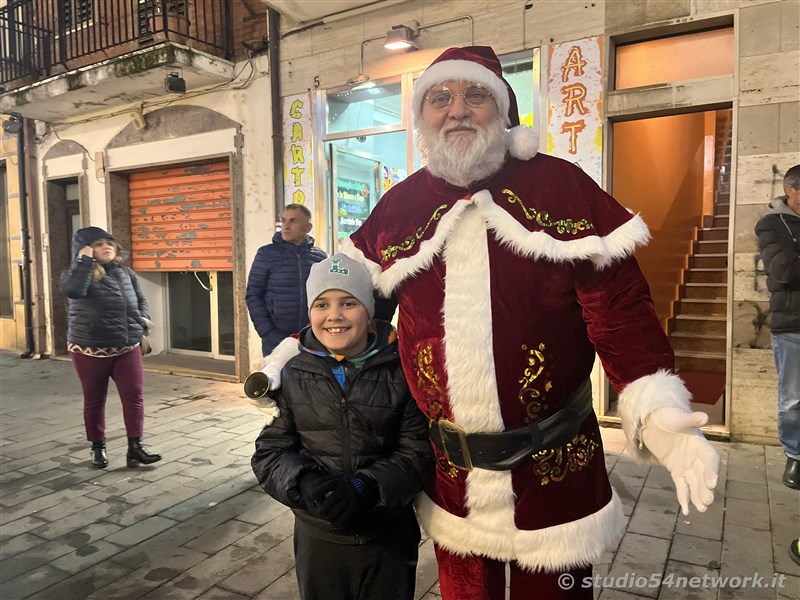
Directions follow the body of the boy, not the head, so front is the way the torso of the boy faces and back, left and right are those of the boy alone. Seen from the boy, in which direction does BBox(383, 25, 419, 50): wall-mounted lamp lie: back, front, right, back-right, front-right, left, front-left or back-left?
back

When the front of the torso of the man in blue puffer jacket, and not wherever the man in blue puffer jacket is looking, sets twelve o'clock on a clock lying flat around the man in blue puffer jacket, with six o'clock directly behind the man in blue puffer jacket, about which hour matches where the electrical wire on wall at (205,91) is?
The electrical wire on wall is roughly at 7 o'clock from the man in blue puffer jacket.

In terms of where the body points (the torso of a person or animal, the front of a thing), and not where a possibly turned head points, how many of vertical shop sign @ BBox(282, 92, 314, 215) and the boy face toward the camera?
2

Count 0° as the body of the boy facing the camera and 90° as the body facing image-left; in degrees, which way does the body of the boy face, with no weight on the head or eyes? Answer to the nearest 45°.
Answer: approximately 0°

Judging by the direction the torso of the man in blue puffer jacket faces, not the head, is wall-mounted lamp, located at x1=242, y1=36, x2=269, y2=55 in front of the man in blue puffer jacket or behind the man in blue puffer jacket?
behind

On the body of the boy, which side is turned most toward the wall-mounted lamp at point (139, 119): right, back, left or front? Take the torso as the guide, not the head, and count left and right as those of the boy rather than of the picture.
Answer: back

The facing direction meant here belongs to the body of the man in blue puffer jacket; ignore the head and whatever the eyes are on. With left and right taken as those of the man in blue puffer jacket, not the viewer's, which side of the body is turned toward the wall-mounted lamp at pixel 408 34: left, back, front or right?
left

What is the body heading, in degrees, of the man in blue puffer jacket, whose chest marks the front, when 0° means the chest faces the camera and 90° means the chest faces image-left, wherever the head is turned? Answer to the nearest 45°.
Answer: approximately 315°

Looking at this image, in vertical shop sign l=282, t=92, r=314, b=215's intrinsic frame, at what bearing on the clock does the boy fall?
The boy is roughly at 12 o'clock from the vertical shop sign.

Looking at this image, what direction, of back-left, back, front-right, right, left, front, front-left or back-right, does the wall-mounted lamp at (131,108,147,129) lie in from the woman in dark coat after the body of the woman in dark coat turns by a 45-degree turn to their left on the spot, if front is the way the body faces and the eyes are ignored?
left

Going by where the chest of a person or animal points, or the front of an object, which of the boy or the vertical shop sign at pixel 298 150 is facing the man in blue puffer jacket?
the vertical shop sign
